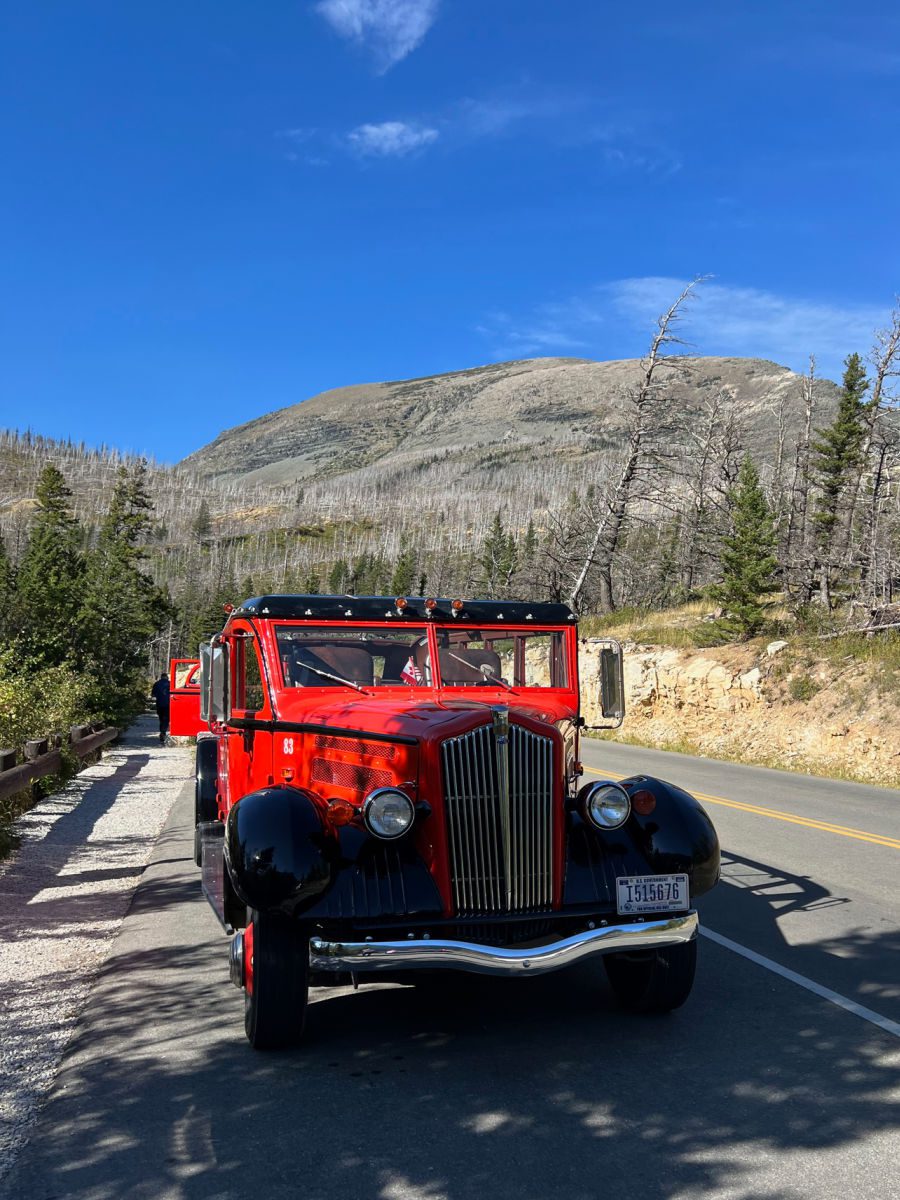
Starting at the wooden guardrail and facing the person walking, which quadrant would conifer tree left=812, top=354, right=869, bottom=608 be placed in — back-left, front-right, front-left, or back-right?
front-right

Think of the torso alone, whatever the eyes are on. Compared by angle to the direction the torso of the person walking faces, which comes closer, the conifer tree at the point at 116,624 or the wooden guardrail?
the conifer tree

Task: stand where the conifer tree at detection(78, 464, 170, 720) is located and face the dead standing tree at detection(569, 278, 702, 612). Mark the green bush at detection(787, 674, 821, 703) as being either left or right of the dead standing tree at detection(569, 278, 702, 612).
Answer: right

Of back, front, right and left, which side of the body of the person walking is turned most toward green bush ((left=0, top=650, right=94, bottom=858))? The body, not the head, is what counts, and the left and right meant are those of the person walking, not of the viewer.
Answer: back

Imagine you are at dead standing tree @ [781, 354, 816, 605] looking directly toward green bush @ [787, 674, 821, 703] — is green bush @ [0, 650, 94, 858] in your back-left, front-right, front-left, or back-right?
front-right

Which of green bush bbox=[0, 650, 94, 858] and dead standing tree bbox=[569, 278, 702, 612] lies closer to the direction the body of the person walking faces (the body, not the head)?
the dead standing tree

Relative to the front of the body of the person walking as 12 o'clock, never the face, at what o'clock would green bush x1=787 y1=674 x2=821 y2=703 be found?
The green bush is roughly at 4 o'clock from the person walking.

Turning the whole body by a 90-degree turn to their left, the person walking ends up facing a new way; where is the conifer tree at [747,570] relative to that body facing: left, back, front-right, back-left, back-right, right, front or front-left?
back

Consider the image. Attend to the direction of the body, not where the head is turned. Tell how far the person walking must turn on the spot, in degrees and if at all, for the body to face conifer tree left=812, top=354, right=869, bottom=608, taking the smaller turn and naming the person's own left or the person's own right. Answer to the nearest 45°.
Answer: approximately 90° to the person's own right

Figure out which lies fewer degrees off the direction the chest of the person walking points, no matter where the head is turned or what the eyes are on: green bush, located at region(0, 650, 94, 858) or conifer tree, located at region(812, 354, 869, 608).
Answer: the conifer tree

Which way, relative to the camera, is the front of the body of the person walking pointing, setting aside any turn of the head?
away from the camera
